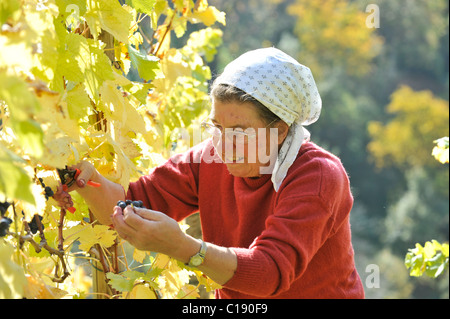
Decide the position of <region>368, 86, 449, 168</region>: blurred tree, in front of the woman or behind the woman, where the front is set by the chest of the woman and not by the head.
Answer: behind

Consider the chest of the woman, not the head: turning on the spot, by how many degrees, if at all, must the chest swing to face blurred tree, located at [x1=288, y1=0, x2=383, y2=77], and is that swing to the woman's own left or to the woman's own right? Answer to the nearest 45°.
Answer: approximately 135° to the woman's own right

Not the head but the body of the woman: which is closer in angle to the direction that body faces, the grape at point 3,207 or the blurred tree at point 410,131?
the grape

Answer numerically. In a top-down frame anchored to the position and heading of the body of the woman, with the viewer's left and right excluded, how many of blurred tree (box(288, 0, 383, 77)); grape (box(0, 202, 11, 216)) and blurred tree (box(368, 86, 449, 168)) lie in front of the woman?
1

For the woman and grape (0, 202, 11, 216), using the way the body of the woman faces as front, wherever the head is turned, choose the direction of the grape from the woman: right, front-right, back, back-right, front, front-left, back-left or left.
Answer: front

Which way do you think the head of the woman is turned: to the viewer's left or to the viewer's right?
to the viewer's left

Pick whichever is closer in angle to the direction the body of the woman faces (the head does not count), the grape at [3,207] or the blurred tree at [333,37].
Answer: the grape

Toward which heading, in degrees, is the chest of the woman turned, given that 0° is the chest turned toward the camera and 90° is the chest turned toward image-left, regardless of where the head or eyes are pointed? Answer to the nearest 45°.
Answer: approximately 45°
